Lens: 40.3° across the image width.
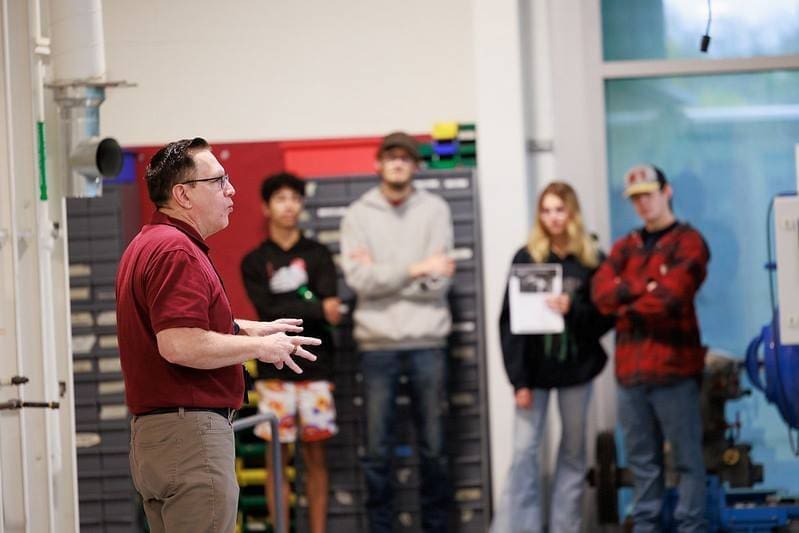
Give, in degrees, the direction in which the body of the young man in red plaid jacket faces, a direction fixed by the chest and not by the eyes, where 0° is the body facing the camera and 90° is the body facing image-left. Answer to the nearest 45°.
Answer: approximately 45°

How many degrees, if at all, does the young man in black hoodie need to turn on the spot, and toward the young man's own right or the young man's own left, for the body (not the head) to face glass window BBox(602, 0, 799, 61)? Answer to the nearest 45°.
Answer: approximately 90° to the young man's own left

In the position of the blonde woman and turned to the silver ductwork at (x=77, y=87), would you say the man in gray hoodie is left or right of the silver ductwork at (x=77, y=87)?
right

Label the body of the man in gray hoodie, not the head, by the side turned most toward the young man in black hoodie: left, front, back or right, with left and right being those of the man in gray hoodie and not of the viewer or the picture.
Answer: right

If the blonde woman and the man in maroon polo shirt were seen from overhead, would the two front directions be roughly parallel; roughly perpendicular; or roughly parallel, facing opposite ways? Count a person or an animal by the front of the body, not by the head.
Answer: roughly perpendicular

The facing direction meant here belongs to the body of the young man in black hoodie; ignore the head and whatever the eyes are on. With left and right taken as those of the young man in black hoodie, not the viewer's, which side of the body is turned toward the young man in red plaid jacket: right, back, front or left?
left
